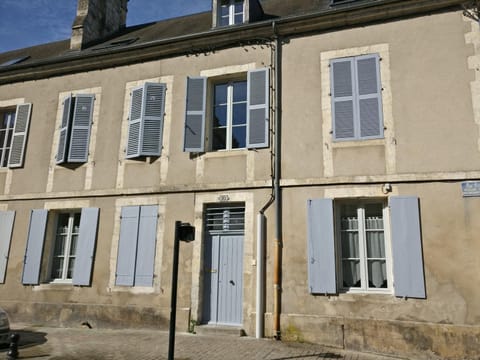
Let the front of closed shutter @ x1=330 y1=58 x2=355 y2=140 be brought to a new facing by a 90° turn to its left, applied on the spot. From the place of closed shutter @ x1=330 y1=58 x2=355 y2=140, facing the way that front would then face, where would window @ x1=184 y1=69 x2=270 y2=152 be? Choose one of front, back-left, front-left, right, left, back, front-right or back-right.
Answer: back

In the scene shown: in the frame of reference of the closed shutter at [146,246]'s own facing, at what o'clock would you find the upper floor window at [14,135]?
The upper floor window is roughly at 4 o'clock from the closed shutter.

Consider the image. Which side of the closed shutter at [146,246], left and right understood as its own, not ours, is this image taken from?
front

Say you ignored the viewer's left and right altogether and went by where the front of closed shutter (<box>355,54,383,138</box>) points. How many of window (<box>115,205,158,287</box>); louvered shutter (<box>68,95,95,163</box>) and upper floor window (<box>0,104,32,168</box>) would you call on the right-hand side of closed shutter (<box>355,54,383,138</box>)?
3

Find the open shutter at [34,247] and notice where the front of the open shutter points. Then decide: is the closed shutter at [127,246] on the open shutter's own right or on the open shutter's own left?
on the open shutter's own left

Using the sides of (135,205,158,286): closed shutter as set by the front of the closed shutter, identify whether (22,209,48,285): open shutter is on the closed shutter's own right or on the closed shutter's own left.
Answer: on the closed shutter's own right

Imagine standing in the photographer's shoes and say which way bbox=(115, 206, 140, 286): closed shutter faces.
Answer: facing the viewer

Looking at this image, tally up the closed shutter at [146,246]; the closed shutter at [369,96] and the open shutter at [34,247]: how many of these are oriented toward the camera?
3

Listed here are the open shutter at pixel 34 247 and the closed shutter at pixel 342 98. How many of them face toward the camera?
2

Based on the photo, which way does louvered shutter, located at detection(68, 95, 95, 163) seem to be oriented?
toward the camera

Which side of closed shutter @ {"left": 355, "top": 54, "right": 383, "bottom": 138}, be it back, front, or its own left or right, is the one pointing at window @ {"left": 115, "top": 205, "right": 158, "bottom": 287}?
right

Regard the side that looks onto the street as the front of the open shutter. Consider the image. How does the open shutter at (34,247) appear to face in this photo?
toward the camera

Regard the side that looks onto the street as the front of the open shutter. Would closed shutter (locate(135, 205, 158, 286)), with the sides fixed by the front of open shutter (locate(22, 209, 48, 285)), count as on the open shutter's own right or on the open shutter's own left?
on the open shutter's own left

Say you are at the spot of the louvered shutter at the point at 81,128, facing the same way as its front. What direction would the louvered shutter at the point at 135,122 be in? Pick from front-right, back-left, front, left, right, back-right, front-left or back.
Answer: front-left
